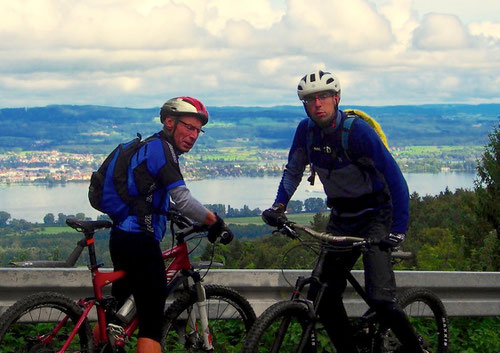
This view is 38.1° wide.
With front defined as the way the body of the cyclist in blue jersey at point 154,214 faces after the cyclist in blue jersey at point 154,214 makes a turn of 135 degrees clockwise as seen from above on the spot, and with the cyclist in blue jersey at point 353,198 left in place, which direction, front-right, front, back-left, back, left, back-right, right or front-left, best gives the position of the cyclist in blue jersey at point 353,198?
back-left

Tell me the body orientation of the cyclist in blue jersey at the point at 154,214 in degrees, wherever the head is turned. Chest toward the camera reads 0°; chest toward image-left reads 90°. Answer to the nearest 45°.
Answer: approximately 270°

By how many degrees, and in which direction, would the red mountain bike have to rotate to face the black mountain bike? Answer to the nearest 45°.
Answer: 0° — it already faces it

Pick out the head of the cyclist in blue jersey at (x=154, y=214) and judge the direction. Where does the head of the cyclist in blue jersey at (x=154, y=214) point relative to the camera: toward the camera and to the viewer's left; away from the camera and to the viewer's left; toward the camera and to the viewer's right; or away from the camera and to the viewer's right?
toward the camera and to the viewer's right

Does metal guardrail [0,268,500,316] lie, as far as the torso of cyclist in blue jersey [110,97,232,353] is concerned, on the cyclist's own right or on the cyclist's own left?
on the cyclist's own left

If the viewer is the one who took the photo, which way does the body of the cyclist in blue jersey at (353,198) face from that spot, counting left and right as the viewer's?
facing the viewer and to the left of the viewer

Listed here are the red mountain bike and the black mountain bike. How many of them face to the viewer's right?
1

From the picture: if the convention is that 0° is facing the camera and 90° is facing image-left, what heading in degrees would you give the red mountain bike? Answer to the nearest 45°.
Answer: approximately 270°

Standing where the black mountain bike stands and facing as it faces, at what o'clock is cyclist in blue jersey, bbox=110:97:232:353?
The cyclist in blue jersey is roughly at 1 o'clock from the black mountain bike.
